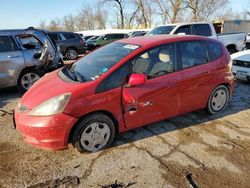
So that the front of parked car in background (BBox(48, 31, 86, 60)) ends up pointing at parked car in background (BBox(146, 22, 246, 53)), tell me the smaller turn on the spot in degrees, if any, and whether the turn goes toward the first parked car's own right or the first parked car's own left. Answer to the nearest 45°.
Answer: approximately 135° to the first parked car's own left

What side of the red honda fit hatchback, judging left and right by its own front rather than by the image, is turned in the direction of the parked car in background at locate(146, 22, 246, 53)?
back

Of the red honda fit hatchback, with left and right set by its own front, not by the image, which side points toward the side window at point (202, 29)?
back

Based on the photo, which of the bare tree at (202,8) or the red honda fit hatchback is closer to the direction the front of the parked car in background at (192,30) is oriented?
the red honda fit hatchback

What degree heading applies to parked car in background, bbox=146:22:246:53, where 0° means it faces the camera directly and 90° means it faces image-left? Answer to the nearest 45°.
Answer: approximately 45°

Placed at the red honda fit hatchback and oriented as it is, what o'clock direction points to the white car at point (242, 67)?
The white car is roughly at 6 o'clock from the red honda fit hatchback.

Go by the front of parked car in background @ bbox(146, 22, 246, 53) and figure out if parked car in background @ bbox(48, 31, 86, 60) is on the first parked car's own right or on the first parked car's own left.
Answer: on the first parked car's own right

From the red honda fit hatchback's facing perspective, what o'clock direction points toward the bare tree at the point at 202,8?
The bare tree is roughly at 5 o'clock from the red honda fit hatchback.

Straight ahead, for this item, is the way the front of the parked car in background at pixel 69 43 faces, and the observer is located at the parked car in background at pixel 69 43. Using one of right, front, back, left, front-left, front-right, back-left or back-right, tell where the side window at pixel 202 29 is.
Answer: back-left

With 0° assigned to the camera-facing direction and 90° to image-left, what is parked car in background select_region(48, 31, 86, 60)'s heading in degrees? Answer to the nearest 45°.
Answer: approximately 90°

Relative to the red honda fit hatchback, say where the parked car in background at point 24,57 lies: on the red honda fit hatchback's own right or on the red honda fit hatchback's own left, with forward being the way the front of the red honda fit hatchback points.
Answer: on the red honda fit hatchback's own right
